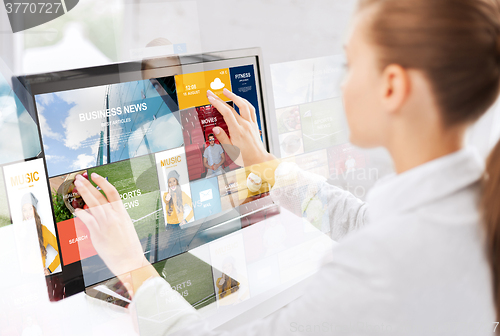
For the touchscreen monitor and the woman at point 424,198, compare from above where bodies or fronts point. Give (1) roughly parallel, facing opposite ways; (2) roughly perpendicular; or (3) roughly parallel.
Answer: roughly parallel, facing opposite ways

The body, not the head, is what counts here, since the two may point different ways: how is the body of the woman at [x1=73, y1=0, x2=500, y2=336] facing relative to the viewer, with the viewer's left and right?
facing away from the viewer and to the left of the viewer

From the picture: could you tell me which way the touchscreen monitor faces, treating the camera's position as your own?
facing the viewer and to the right of the viewer

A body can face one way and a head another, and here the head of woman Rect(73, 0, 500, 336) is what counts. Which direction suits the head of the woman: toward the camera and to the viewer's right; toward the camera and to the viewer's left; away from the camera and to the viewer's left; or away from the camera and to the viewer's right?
away from the camera and to the viewer's left
